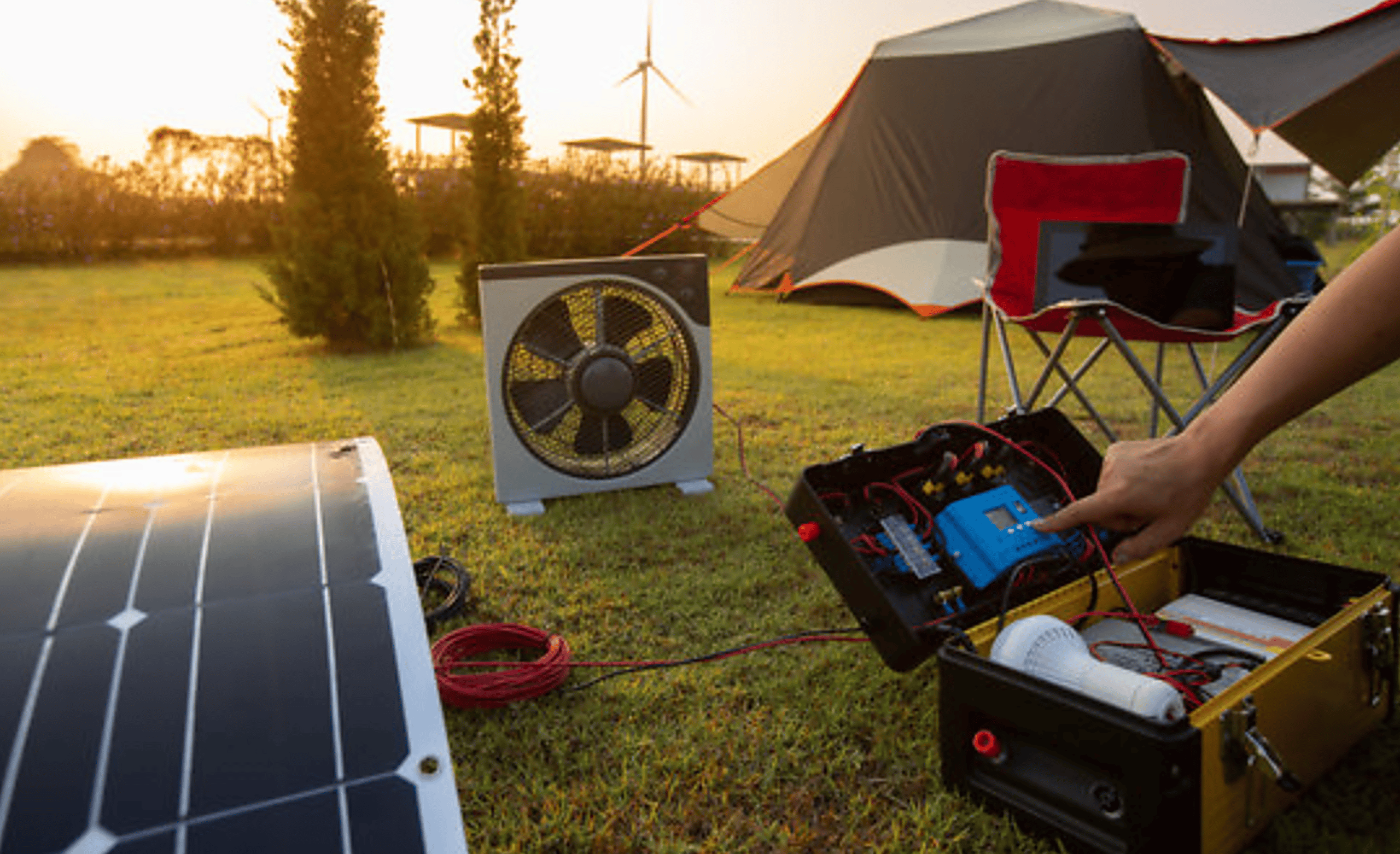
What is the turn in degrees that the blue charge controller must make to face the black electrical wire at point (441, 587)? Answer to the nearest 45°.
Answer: approximately 135° to its right

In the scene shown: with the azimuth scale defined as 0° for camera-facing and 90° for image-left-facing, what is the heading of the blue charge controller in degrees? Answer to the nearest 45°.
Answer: approximately 315°

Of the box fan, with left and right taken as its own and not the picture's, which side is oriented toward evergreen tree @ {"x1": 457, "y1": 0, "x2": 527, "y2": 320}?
back

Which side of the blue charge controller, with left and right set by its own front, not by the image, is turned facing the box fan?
back

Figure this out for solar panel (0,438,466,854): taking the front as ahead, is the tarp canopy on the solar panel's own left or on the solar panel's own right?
on the solar panel's own left

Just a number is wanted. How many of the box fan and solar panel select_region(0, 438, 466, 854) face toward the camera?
2

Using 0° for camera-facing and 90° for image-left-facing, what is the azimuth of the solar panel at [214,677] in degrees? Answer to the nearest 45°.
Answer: approximately 0°

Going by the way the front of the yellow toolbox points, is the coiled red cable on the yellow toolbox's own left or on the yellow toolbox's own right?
on the yellow toolbox's own right
